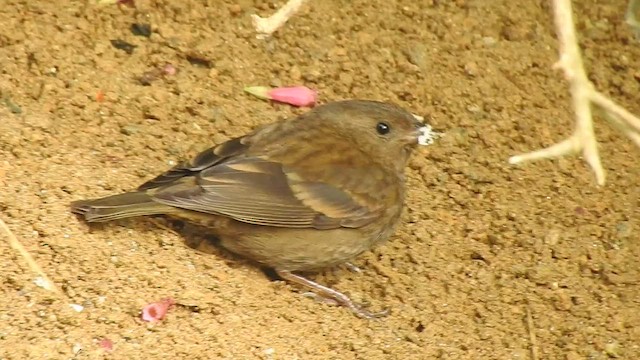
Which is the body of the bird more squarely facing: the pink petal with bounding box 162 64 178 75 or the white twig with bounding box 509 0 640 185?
the white twig

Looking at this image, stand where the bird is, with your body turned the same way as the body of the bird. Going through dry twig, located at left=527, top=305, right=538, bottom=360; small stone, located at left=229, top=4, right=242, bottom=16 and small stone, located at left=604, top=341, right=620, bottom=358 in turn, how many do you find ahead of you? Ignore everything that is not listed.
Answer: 2

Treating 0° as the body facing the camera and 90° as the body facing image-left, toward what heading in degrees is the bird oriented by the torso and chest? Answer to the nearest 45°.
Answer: approximately 270°

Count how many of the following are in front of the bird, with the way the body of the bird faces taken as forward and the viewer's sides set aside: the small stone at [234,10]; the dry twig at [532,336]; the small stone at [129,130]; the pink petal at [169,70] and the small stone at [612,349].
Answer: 2
